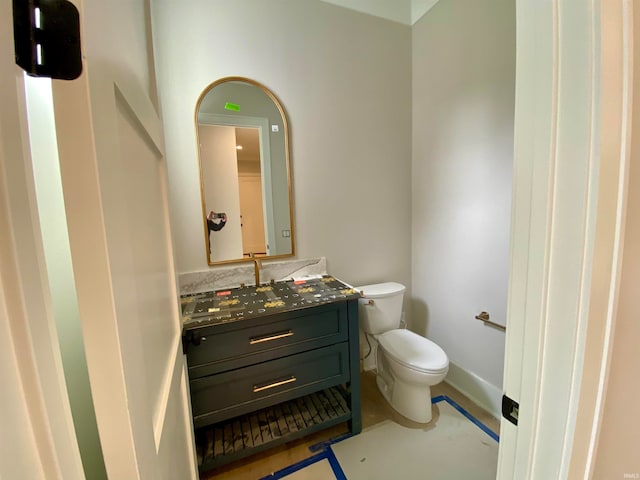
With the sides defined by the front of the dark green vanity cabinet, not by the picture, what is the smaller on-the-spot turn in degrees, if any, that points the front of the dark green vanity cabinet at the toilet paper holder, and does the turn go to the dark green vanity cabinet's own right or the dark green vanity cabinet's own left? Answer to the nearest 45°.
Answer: approximately 90° to the dark green vanity cabinet's own left

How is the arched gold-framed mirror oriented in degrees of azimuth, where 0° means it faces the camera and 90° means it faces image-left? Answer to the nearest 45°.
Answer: approximately 0°

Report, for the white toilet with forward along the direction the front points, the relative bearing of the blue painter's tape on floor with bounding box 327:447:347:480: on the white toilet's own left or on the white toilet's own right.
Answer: on the white toilet's own right

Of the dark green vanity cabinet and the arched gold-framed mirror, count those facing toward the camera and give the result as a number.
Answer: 2

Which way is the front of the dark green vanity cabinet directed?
toward the camera
